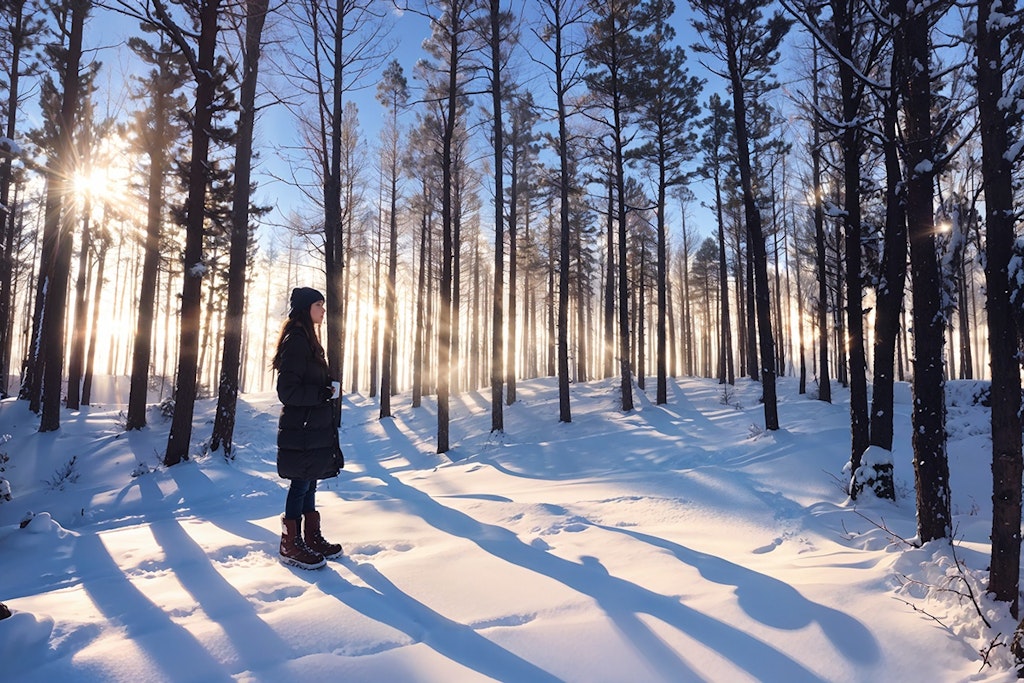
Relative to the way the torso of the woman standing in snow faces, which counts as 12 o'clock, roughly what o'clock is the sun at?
The sun is roughly at 8 o'clock from the woman standing in snow.

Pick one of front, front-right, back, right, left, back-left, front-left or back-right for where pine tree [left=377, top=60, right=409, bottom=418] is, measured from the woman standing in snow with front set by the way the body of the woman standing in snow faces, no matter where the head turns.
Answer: left

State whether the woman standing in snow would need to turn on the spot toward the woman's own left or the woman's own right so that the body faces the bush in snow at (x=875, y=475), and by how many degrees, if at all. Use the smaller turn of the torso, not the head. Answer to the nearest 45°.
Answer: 0° — they already face it

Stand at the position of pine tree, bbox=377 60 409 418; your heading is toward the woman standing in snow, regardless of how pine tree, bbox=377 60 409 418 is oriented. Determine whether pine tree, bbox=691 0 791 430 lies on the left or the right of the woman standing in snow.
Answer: left

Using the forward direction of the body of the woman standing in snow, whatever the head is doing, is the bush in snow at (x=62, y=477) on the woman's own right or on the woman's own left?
on the woman's own left

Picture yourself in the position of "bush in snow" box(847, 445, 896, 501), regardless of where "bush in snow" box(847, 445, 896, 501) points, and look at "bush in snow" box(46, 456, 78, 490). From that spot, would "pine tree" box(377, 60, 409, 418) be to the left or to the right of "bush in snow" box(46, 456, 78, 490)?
right

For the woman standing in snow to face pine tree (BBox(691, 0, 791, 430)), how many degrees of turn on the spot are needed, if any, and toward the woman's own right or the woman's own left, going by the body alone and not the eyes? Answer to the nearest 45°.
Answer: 0° — they already face it

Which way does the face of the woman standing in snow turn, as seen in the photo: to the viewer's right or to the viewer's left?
to the viewer's right

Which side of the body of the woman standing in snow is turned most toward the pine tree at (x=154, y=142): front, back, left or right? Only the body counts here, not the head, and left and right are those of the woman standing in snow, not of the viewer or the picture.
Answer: left

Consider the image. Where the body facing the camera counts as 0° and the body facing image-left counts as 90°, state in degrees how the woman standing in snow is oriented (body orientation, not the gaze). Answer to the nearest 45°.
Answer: approximately 270°
